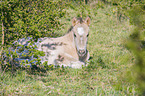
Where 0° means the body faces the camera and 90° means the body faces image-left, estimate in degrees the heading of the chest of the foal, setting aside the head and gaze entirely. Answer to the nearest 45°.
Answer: approximately 315°
